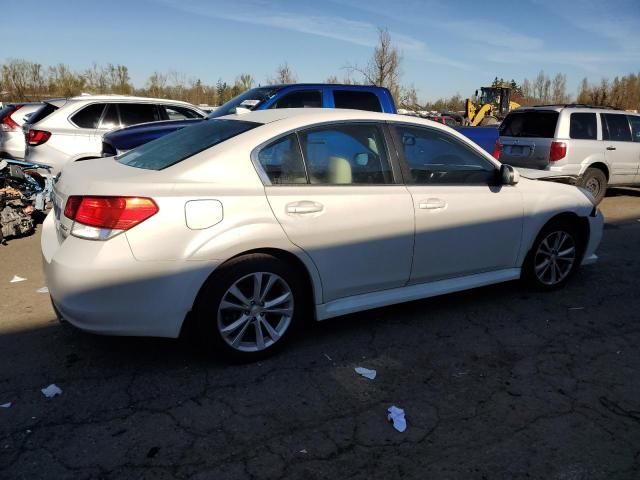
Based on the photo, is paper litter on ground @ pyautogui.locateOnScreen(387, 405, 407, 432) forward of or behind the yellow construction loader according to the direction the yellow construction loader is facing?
forward

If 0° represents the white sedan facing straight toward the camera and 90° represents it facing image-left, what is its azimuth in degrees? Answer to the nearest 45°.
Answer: approximately 225°

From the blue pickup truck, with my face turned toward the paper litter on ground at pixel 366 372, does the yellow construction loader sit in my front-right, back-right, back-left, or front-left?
back-left

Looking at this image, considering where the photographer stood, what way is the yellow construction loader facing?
facing the viewer and to the left of the viewer

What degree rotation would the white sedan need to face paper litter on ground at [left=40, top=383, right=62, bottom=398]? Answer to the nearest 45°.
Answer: approximately 180°

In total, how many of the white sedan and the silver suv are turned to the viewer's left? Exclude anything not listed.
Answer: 0

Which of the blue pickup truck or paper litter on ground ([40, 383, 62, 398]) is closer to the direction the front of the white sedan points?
the blue pickup truck

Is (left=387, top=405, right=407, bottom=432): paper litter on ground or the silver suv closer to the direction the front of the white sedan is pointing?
the silver suv

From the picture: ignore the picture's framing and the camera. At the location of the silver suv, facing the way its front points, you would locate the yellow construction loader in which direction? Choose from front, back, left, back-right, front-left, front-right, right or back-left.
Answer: front-left

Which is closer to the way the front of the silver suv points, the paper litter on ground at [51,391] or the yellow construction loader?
the yellow construction loader

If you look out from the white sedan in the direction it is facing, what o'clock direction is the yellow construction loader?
The yellow construction loader is roughly at 11 o'clock from the white sedan.

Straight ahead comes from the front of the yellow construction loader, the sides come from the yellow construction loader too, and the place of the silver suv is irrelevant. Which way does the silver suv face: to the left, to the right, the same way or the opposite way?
the opposite way

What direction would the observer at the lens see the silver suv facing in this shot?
facing away from the viewer and to the right of the viewer

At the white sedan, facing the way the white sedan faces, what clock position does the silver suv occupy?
The silver suv is roughly at 12 o'clock from the white sedan.

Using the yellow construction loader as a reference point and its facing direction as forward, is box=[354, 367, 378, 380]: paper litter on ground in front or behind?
in front

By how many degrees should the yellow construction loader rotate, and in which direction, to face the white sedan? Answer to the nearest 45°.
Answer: approximately 45° to its left
